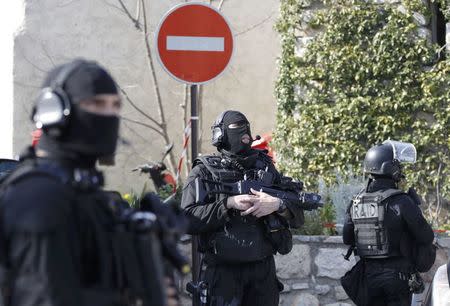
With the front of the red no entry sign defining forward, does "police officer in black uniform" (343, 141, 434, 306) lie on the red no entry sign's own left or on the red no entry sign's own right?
on the red no entry sign's own left

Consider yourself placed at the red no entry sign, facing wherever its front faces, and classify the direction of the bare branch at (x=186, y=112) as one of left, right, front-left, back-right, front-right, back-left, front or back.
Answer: back

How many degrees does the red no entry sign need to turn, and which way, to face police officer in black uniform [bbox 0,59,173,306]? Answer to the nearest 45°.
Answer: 0° — it already faces them

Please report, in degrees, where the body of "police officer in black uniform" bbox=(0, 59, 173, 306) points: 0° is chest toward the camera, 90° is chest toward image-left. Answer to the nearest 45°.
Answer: approximately 315°

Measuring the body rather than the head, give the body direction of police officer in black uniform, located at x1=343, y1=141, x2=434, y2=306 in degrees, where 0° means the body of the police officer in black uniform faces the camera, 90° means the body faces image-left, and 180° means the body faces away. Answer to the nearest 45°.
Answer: approximately 225°

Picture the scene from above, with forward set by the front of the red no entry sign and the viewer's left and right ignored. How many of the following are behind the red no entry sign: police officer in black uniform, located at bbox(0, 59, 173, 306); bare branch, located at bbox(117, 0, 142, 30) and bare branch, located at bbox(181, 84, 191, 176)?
2

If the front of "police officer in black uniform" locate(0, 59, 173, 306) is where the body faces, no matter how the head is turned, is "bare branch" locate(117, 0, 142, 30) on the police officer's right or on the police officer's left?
on the police officer's left

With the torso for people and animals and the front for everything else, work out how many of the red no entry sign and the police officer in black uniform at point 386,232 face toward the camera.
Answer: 1

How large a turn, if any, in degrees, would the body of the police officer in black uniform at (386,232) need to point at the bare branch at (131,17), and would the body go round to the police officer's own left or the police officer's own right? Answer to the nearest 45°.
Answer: approximately 90° to the police officer's own left

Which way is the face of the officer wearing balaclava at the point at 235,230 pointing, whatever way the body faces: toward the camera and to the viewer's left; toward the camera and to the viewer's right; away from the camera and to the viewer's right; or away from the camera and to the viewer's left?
toward the camera and to the viewer's right

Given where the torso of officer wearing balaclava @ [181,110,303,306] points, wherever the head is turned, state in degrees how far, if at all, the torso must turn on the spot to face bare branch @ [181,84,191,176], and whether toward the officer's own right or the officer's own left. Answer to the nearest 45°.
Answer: approximately 135° to the officer's own left

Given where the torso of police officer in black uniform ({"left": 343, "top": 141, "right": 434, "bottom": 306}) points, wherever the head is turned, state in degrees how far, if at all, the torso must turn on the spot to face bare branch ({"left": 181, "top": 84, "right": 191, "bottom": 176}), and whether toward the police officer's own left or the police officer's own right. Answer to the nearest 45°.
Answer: approximately 90° to the police officer's own left
